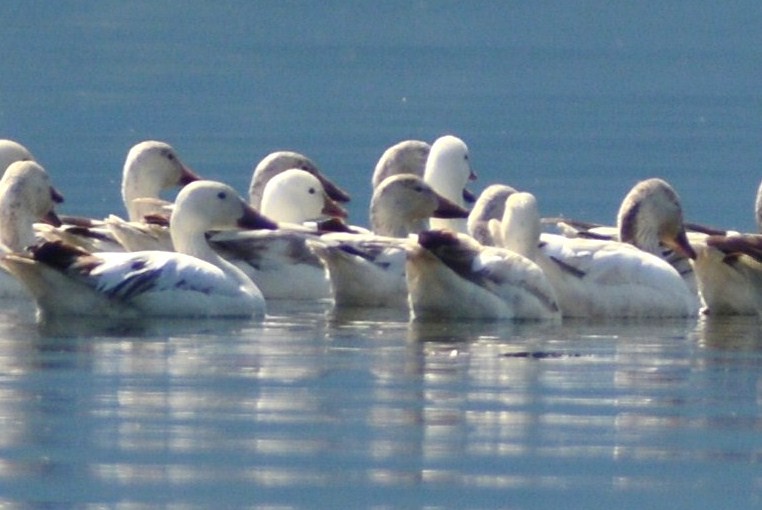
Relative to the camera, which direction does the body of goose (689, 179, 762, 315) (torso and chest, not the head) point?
to the viewer's right

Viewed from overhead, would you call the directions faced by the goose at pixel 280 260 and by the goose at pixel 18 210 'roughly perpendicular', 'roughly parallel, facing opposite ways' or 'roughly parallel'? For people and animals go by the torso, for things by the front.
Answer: roughly parallel

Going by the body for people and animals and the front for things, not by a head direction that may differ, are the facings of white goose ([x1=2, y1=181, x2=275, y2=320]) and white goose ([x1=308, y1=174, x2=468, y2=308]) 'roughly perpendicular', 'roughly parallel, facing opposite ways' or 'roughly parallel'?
roughly parallel

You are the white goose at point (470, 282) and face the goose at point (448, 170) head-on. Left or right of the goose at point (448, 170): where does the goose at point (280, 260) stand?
left

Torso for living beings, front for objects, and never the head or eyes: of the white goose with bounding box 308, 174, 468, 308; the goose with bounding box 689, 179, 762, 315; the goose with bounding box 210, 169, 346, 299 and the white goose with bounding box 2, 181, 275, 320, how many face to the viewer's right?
4

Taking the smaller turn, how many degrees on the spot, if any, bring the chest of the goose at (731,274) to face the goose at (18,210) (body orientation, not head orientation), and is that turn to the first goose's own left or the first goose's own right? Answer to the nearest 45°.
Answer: approximately 180°

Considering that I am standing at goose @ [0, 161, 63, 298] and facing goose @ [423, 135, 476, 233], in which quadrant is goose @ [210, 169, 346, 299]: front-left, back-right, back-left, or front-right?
front-right

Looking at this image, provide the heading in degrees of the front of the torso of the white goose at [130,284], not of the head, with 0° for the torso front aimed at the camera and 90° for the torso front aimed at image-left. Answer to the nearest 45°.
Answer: approximately 270°

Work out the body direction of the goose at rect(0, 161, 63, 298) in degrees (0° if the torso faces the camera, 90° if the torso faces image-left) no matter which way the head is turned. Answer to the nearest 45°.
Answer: approximately 270°

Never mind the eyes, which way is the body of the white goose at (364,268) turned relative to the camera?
to the viewer's right

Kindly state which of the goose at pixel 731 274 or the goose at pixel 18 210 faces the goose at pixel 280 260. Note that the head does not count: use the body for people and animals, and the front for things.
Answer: the goose at pixel 18 210

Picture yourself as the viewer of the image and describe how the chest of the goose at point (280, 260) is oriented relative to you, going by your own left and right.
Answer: facing to the right of the viewer

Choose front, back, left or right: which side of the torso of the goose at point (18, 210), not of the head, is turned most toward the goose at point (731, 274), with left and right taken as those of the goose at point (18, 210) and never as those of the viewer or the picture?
front

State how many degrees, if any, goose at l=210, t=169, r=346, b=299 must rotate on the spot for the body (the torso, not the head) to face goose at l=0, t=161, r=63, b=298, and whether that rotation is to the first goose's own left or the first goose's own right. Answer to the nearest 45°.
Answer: approximately 180°
